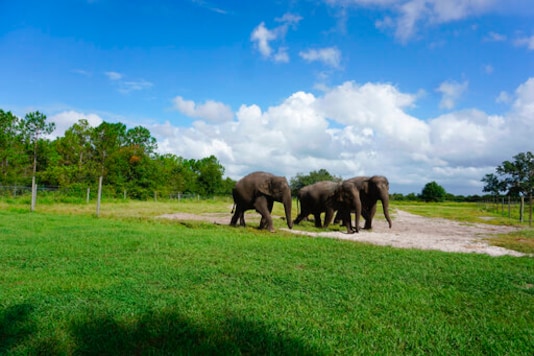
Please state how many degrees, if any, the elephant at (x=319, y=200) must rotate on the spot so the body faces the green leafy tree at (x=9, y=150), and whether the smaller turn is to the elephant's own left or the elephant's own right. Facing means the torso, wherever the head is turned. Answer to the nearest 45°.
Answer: approximately 135° to the elephant's own left

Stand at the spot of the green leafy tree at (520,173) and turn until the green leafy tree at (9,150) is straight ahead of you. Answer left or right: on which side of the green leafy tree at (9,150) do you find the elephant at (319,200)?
left

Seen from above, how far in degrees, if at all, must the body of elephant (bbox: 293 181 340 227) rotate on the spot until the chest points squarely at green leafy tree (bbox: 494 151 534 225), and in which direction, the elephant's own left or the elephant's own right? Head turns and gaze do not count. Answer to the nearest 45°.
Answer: approximately 45° to the elephant's own left

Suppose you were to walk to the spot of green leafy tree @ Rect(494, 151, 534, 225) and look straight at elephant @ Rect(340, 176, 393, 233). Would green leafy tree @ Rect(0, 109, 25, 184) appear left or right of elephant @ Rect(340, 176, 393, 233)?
right

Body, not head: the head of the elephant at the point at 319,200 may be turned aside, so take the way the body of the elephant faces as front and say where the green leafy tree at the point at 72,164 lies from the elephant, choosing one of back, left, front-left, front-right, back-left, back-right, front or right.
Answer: back-left

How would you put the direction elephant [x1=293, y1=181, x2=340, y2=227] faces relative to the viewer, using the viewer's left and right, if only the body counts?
facing to the right of the viewer

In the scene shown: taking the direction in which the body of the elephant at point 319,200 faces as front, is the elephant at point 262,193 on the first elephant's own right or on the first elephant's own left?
on the first elephant's own right
